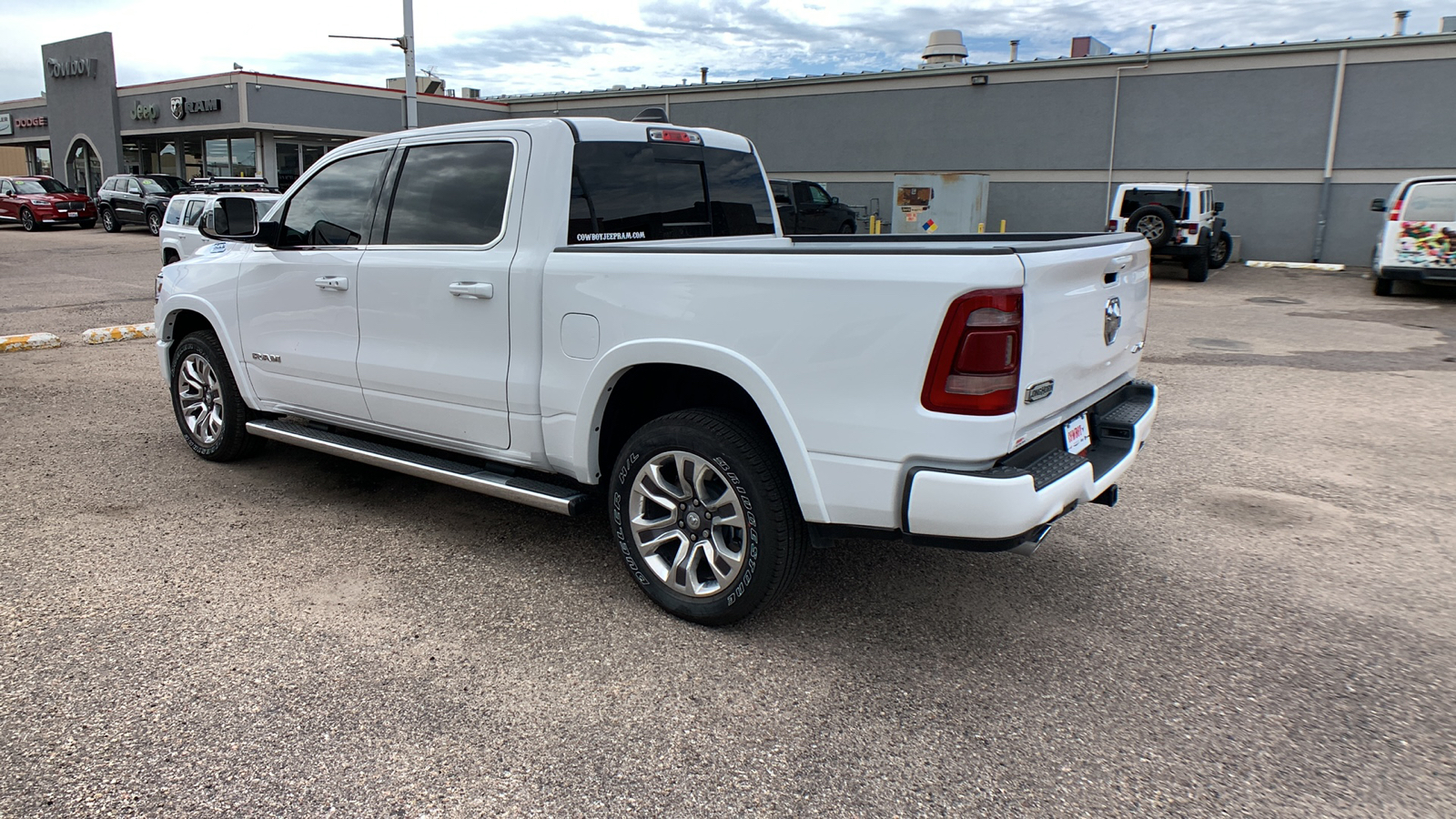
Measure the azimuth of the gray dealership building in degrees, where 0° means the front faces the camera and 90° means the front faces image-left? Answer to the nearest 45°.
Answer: approximately 45°

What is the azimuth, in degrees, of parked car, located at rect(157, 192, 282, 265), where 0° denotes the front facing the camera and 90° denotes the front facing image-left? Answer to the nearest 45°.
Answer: approximately 315°

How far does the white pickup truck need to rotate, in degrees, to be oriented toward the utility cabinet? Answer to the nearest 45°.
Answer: approximately 45° to its right

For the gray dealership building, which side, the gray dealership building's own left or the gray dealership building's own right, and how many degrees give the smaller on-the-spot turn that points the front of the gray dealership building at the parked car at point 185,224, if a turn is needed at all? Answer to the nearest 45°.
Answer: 0° — it already faces it

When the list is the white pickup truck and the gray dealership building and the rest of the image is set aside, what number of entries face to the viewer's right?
0

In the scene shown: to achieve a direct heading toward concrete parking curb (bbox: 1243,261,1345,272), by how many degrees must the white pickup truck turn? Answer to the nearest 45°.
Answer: approximately 90° to its right

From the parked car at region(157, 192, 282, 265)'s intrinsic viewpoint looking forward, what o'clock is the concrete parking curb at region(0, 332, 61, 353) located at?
The concrete parking curb is roughly at 2 o'clock from the parked car.
